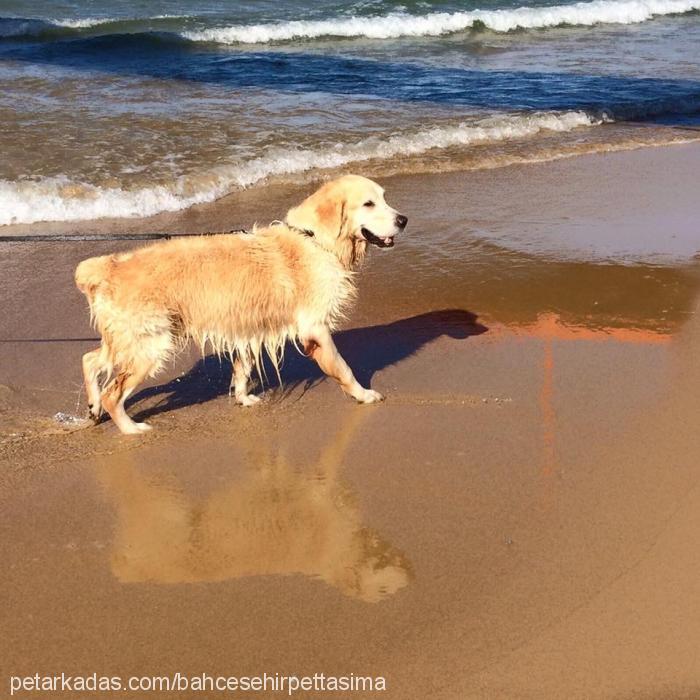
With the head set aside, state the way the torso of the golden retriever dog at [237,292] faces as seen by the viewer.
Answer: to the viewer's right
